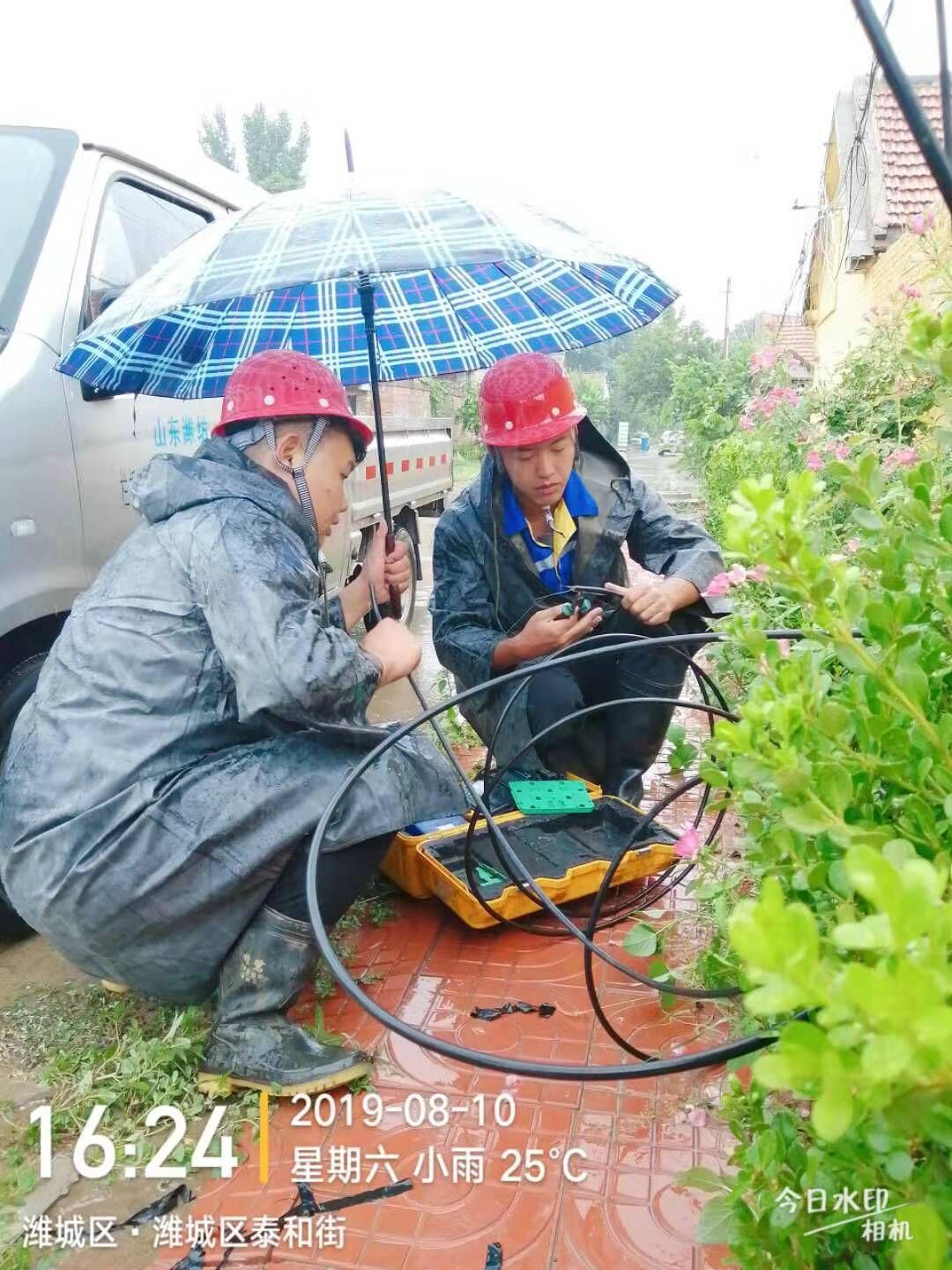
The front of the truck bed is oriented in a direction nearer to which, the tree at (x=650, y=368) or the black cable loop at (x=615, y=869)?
the black cable loop

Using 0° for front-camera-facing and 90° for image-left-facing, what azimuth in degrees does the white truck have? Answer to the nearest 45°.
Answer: approximately 45°

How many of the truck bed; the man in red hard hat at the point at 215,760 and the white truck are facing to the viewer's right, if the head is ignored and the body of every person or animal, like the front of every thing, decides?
1

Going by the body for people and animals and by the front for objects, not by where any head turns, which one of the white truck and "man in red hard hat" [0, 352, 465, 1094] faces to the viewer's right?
the man in red hard hat

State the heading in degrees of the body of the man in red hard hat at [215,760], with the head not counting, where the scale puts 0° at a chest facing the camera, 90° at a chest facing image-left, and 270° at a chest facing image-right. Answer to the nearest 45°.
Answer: approximately 270°

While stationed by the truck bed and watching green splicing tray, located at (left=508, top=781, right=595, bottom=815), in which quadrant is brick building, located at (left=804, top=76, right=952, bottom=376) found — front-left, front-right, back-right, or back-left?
back-left

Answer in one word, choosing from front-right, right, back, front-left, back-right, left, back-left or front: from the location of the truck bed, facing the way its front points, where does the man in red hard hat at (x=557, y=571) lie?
front-left

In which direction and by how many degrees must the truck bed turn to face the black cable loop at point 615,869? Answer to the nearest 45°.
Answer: approximately 45° to its left

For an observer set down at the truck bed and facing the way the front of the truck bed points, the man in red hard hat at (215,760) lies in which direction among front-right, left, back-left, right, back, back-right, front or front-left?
front-left

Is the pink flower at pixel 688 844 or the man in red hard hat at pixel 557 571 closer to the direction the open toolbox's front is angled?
the pink flower

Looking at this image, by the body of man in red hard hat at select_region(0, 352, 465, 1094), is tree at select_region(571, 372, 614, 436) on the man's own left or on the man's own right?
on the man's own left

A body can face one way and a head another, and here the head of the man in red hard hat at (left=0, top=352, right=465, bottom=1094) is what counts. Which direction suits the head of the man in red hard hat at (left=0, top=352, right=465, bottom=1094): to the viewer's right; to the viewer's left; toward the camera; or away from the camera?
to the viewer's right

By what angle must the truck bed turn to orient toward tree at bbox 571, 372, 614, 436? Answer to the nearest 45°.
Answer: approximately 135° to its right

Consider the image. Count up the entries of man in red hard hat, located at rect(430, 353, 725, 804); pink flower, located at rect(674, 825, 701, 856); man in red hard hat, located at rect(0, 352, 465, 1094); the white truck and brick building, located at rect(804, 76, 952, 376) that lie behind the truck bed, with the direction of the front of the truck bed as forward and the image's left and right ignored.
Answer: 1

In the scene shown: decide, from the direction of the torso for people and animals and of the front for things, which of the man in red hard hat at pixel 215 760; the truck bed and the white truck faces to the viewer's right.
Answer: the man in red hard hat

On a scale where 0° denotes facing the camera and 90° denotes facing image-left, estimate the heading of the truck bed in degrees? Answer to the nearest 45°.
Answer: approximately 45°

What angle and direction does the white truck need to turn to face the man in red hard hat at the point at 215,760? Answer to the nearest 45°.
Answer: approximately 45° to its left
